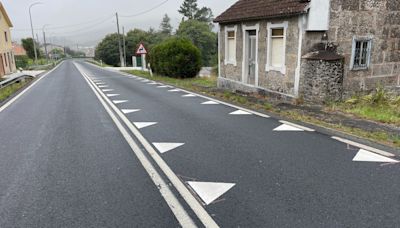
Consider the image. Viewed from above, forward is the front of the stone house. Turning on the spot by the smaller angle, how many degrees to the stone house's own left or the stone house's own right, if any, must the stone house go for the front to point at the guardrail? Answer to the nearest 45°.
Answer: approximately 45° to the stone house's own right

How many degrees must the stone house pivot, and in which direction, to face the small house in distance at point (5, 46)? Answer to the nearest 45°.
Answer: approximately 90° to its right

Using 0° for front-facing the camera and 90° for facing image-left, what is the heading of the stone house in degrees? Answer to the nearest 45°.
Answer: approximately 45°

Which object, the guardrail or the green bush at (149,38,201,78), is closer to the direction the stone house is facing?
the guardrail

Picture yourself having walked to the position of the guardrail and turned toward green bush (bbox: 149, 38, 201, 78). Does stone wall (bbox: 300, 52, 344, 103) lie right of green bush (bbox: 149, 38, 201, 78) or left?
right

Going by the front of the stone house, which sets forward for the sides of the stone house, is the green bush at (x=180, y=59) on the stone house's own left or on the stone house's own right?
on the stone house's own right
